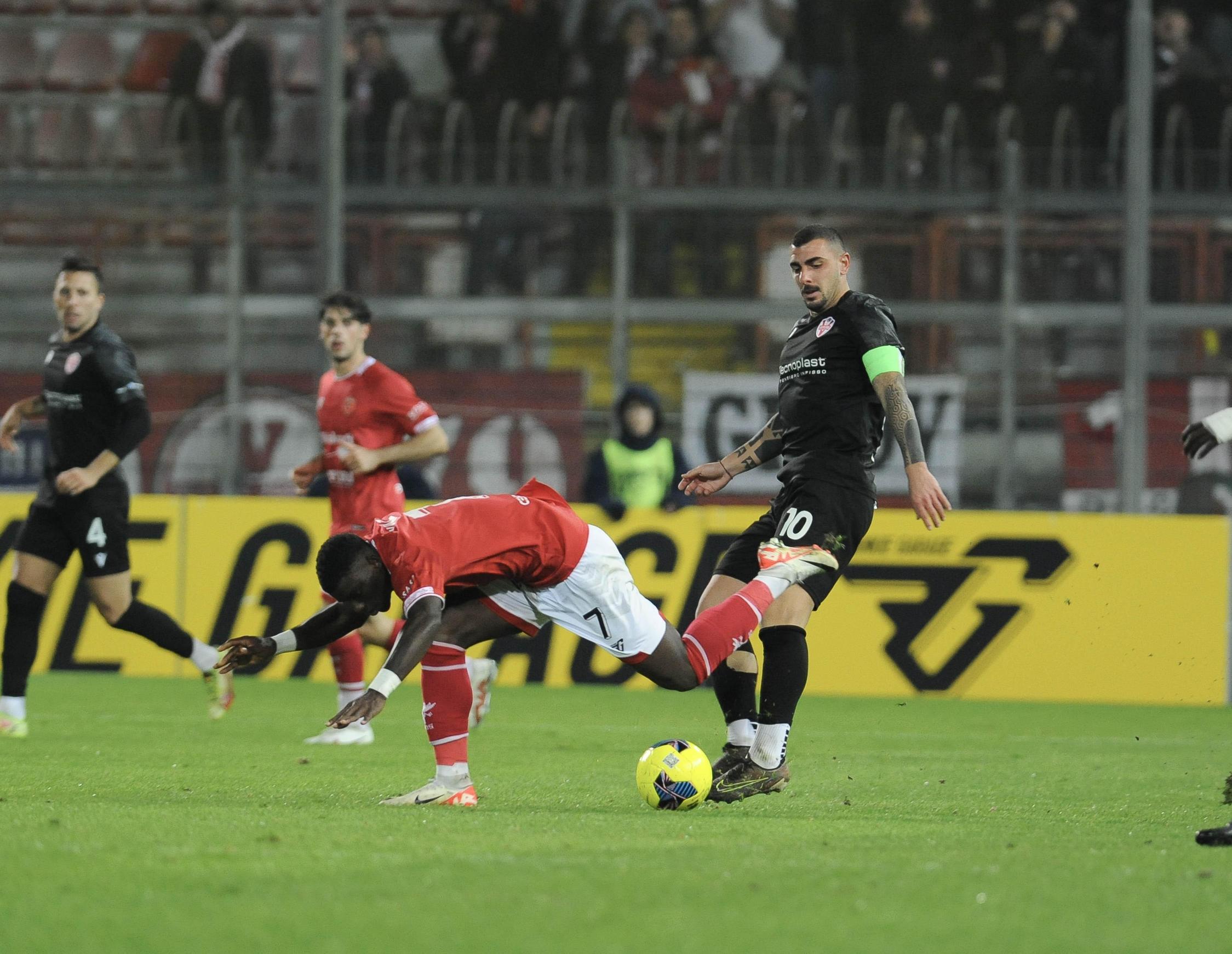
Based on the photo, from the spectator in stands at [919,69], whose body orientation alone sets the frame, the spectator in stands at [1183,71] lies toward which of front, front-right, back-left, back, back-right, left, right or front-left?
left

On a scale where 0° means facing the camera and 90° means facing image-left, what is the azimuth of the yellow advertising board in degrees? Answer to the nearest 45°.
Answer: approximately 0°

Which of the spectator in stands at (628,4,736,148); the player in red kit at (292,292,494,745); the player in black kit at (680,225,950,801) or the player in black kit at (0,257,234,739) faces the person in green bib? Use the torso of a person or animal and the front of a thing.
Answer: the spectator in stands

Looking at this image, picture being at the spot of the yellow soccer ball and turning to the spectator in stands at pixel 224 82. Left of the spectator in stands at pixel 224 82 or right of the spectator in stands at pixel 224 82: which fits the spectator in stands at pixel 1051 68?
right

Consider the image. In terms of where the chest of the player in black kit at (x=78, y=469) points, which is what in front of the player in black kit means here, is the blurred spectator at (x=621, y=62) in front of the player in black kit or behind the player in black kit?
behind

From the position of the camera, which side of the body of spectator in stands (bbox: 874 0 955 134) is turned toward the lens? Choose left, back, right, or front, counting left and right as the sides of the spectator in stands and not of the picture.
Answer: front

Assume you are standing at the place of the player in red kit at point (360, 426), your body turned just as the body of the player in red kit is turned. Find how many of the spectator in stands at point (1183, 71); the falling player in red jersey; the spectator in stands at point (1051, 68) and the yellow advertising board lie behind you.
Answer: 3

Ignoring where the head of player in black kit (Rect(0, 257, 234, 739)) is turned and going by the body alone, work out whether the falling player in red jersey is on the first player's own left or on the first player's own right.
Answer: on the first player's own left

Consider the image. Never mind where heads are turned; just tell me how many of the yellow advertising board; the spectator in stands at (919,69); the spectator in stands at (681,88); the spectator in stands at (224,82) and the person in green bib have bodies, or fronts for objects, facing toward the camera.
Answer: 5

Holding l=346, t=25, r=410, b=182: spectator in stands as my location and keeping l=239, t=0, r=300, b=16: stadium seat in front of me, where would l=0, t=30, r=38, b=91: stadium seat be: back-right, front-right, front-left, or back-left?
front-left

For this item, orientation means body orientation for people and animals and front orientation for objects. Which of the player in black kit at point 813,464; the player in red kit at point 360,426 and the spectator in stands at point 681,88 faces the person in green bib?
the spectator in stands

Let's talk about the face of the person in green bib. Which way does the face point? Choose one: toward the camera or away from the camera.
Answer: toward the camera

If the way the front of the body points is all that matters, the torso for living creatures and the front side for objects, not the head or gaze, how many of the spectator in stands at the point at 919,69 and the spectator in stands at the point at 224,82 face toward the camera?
2

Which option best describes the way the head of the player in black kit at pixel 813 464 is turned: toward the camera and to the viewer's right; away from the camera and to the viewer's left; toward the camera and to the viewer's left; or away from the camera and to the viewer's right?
toward the camera and to the viewer's left

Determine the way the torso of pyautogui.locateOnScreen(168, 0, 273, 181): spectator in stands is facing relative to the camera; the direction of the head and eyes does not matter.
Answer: toward the camera

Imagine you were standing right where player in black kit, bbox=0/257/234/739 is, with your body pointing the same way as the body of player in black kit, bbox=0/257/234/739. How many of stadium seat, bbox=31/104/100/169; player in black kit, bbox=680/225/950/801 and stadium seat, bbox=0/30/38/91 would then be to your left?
1

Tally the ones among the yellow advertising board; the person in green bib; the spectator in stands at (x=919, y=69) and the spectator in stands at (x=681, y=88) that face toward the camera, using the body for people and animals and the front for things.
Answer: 4
